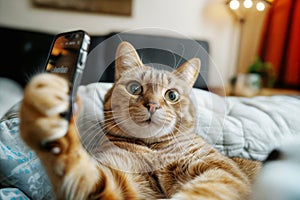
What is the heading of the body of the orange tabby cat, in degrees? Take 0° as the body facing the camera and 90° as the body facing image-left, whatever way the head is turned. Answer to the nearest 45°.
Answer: approximately 0°

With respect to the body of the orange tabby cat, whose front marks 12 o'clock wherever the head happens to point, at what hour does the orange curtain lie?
The orange curtain is roughly at 7 o'clock from the orange tabby cat.

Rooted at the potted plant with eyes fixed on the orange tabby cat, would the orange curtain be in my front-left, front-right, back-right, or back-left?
back-left

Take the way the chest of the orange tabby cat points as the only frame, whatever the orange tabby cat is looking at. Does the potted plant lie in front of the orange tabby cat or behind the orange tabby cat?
behind
